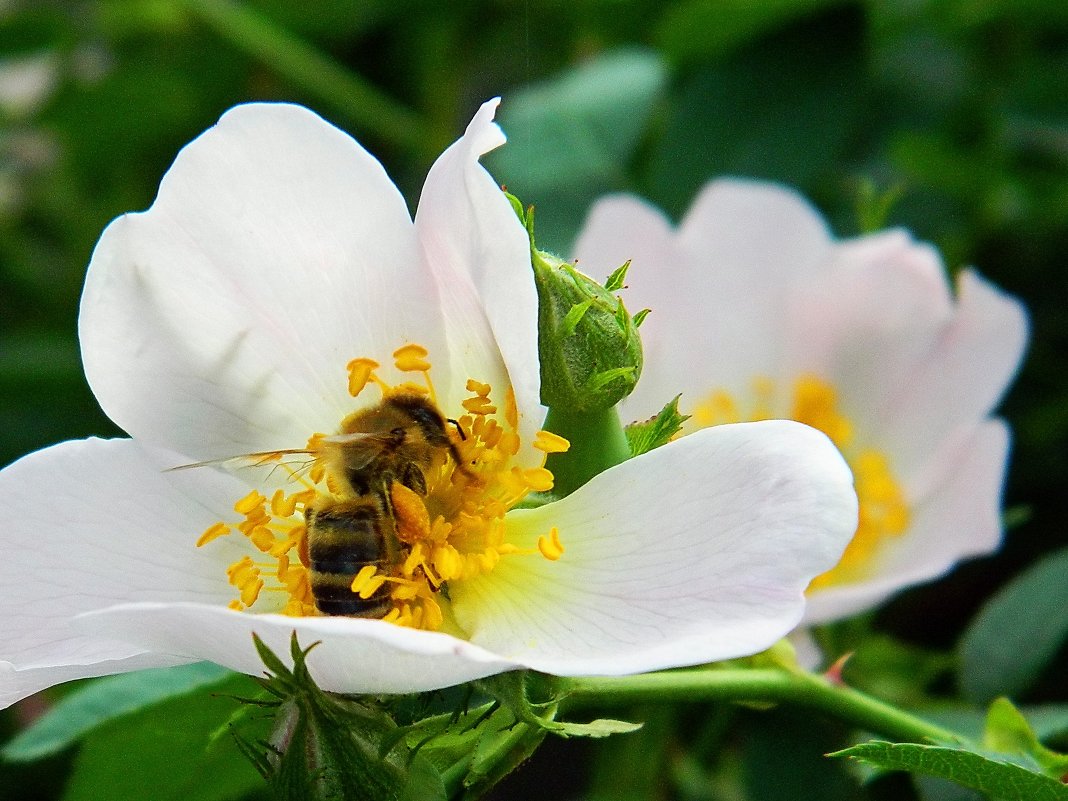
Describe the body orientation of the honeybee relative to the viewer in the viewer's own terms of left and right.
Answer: facing to the right of the viewer

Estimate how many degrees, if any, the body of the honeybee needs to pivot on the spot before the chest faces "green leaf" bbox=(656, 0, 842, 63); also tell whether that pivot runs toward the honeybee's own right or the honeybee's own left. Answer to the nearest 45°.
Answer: approximately 45° to the honeybee's own left

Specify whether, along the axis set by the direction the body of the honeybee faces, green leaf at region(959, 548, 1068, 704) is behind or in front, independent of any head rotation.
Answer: in front
